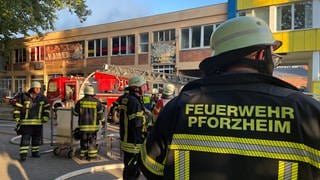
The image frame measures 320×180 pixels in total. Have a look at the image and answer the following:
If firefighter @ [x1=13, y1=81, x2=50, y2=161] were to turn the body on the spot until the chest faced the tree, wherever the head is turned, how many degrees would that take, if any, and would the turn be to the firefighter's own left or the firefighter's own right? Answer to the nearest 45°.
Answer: approximately 180°

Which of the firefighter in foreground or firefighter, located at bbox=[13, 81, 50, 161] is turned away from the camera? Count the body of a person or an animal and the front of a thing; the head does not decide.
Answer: the firefighter in foreground

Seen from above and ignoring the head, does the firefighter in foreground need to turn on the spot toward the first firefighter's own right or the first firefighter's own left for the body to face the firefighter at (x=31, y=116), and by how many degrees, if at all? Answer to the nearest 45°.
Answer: approximately 45° to the first firefighter's own left

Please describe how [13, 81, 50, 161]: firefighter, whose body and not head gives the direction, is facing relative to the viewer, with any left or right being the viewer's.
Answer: facing the viewer

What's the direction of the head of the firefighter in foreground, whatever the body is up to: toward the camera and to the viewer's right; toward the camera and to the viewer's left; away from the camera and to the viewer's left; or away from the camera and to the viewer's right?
away from the camera and to the viewer's right

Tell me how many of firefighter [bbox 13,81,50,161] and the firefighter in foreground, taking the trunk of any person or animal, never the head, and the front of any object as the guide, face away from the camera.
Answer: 1

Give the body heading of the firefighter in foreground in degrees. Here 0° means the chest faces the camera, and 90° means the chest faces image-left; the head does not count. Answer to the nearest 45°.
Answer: approximately 180°

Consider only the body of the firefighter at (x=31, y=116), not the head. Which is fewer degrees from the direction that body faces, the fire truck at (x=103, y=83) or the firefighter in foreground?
the firefighter in foreground

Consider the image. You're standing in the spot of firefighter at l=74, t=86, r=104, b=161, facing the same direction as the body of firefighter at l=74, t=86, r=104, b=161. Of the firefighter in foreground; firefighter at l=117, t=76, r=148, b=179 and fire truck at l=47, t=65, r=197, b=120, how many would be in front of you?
1
